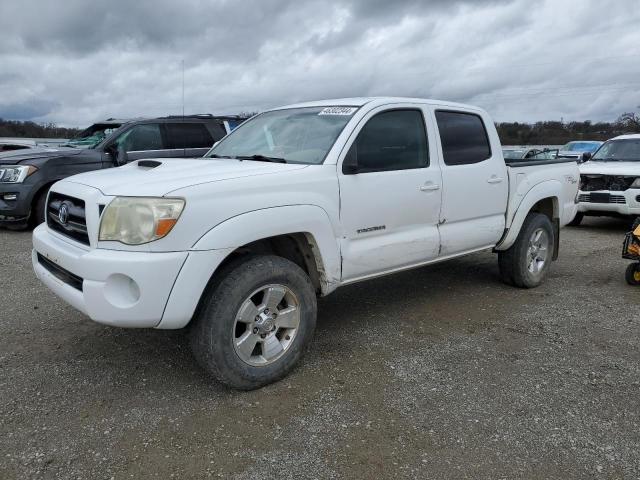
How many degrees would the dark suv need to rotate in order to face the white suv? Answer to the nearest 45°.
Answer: approximately 135° to its left

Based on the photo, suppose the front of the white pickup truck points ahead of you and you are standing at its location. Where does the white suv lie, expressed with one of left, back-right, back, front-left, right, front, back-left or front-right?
back

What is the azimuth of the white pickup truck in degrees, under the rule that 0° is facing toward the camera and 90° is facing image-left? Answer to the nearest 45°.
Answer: approximately 45°

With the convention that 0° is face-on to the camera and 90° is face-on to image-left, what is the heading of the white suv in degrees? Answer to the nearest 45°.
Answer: approximately 45°

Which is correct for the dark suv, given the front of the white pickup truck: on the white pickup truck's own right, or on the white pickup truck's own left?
on the white pickup truck's own right
